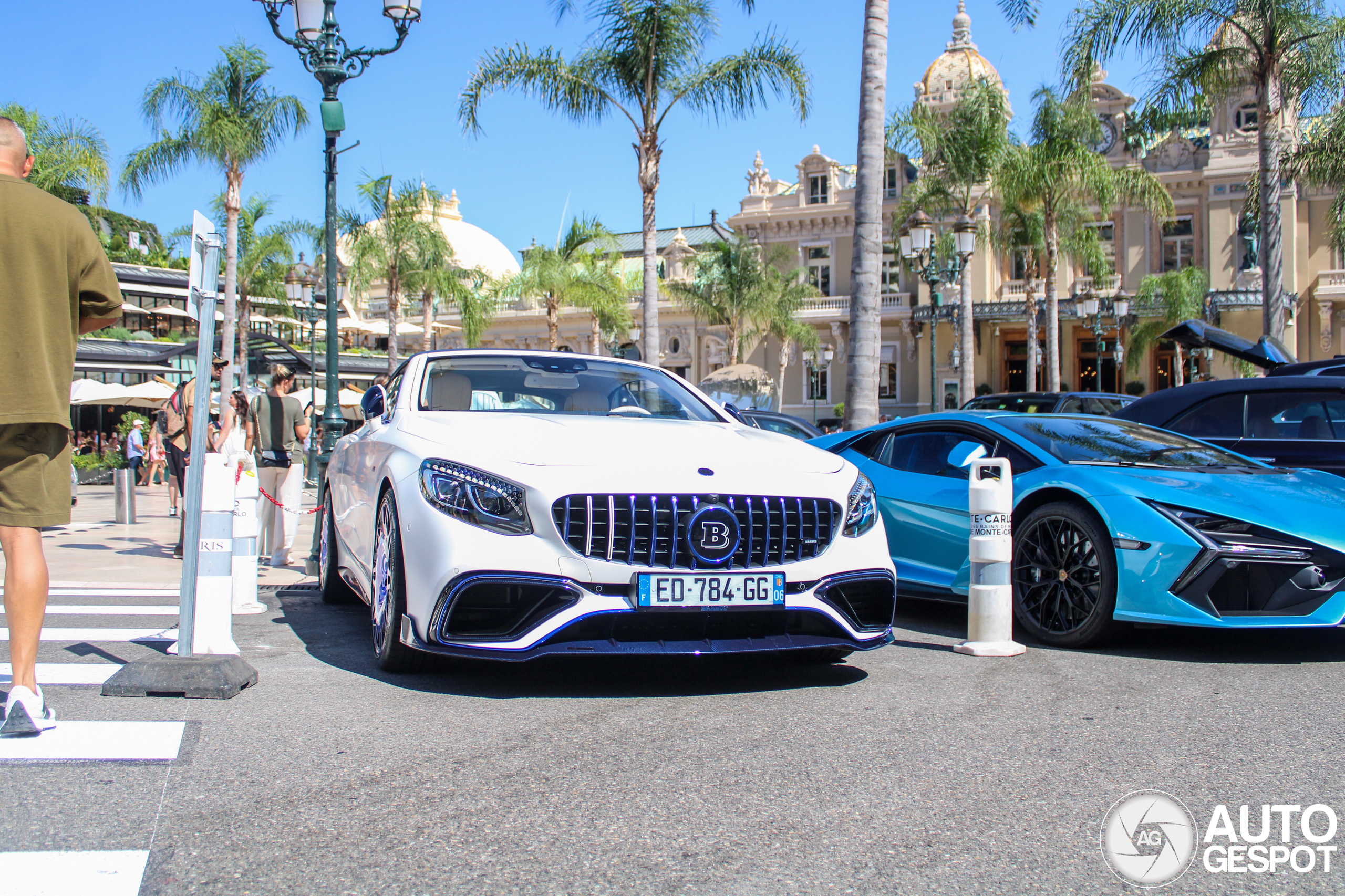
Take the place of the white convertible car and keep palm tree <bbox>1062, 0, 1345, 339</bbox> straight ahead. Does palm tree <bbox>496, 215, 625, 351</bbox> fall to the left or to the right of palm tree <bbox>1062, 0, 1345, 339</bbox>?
left

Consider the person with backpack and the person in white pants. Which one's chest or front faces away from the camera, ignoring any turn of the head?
the person in white pants

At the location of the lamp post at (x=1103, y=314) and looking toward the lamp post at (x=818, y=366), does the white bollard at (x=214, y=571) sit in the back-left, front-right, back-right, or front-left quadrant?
back-left

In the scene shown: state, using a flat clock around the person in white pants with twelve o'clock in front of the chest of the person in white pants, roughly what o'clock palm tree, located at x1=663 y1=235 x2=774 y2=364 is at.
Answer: The palm tree is roughly at 1 o'clock from the person in white pants.
